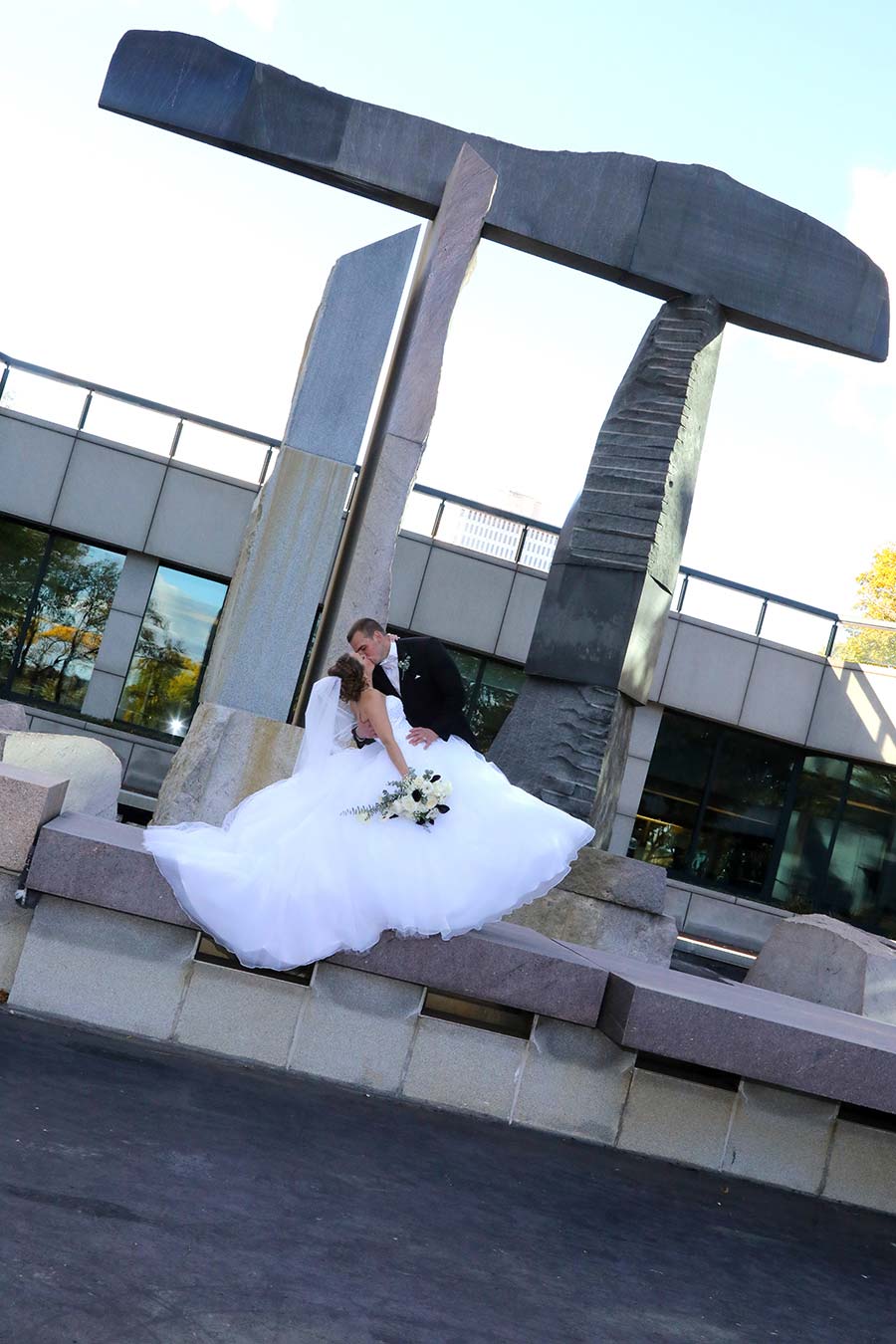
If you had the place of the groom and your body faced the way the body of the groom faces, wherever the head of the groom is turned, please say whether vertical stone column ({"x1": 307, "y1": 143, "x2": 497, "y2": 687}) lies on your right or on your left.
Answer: on your right

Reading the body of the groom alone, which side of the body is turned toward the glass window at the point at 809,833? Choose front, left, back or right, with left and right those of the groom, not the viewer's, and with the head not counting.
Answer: back

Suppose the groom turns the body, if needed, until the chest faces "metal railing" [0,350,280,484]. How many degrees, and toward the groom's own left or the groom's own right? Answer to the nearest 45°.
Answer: approximately 135° to the groom's own right

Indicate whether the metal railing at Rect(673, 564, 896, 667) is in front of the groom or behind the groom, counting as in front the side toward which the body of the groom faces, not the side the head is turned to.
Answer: behind

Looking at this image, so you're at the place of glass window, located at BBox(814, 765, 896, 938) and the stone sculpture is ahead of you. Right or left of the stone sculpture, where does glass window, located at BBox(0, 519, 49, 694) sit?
right

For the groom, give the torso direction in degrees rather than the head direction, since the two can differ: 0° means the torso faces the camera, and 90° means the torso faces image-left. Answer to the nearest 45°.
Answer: approximately 45°

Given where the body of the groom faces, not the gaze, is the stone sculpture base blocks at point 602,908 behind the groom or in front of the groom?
behind

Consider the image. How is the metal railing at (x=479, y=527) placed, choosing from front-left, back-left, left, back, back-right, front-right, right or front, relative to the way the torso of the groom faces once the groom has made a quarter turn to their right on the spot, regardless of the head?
front-right

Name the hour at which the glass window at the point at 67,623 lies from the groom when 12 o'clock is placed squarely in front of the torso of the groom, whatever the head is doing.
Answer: The glass window is roughly at 4 o'clock from the groom.

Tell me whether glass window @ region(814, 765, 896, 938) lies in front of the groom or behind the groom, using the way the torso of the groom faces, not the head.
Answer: behind
